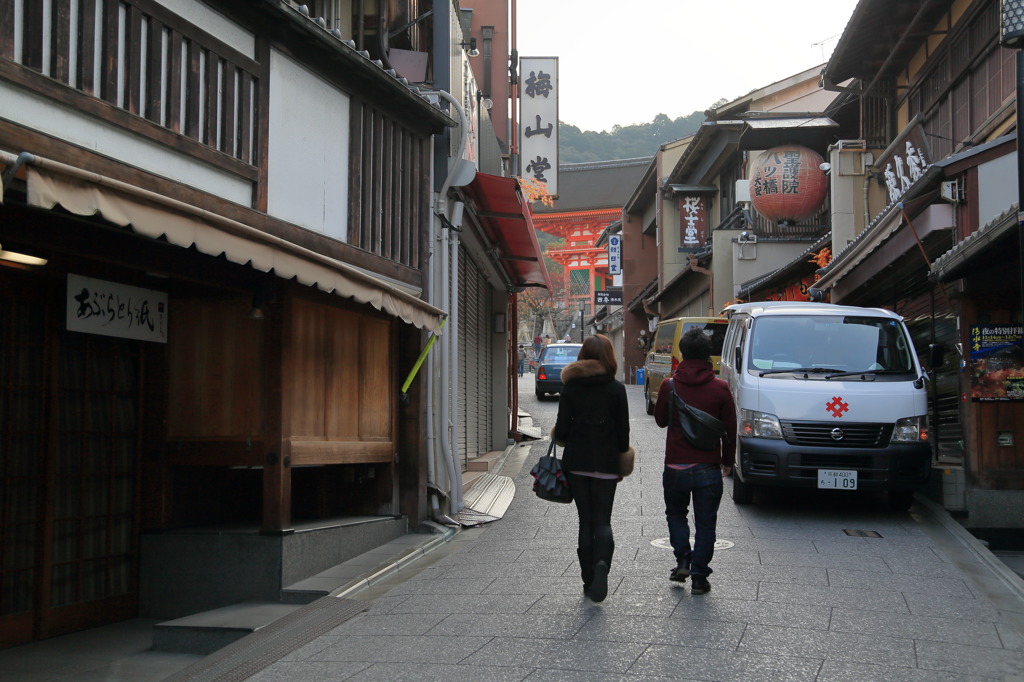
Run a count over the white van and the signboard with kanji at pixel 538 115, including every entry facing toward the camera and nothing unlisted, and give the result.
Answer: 2

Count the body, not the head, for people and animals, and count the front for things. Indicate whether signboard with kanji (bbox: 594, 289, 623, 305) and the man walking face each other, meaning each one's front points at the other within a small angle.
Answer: yes

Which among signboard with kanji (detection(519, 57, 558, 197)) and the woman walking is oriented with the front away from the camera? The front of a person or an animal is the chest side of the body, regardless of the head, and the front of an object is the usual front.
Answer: the woman walking

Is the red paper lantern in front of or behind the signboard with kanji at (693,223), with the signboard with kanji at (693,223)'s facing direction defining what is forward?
in front

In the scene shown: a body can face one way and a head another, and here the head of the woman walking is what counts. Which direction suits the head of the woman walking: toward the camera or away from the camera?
away from the camera

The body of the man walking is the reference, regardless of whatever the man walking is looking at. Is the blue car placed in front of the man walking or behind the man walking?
in front

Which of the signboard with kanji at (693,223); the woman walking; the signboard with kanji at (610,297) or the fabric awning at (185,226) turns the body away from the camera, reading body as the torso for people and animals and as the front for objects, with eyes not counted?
the woman walking

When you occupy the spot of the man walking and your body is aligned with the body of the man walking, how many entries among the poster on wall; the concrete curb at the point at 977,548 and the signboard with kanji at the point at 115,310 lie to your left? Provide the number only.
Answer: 1

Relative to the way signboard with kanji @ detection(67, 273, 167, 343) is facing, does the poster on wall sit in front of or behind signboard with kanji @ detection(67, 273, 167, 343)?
in front

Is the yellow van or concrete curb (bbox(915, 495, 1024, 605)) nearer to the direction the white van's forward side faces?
the concrete curb

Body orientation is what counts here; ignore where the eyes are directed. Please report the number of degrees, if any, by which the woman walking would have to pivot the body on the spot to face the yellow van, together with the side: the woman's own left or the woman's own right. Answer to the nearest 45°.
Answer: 0° — they already face it

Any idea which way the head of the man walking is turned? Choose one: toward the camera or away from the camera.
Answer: away from the camera

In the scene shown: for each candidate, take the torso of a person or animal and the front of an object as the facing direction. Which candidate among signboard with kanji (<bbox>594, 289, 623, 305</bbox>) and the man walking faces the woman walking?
the signboard with kanji
